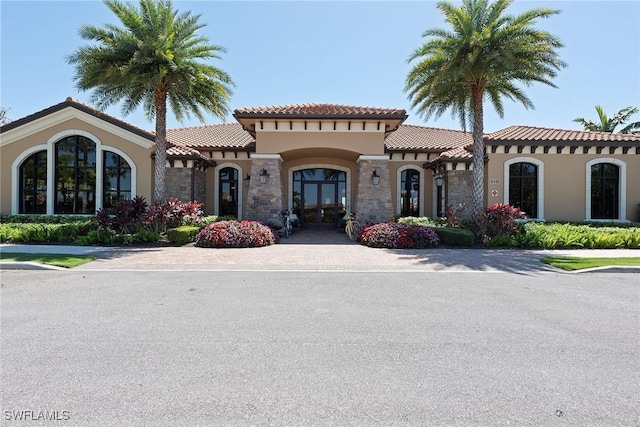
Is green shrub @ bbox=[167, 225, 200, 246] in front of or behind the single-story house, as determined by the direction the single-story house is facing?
in front

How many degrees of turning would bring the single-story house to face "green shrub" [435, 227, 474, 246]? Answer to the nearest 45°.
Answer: approximately 45° to its left

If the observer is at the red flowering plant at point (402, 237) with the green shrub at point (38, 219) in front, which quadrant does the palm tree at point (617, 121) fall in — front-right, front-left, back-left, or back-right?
back-right

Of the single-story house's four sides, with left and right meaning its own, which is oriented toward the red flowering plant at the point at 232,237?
front

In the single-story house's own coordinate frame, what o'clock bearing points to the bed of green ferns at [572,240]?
The bed of green ferns is roughly at 10 o'clock from the single-story house.

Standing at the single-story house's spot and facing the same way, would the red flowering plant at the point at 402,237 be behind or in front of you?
in front

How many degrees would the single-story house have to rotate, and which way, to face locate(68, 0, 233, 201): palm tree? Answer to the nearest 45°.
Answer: approximately 45° to its right

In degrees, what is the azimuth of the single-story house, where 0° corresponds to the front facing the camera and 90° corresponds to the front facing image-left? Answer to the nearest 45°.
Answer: approximately 0°

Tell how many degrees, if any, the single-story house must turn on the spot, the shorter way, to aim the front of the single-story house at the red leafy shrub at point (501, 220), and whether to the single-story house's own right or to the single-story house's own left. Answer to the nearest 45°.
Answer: approximately 45° to the single-story house's own left
